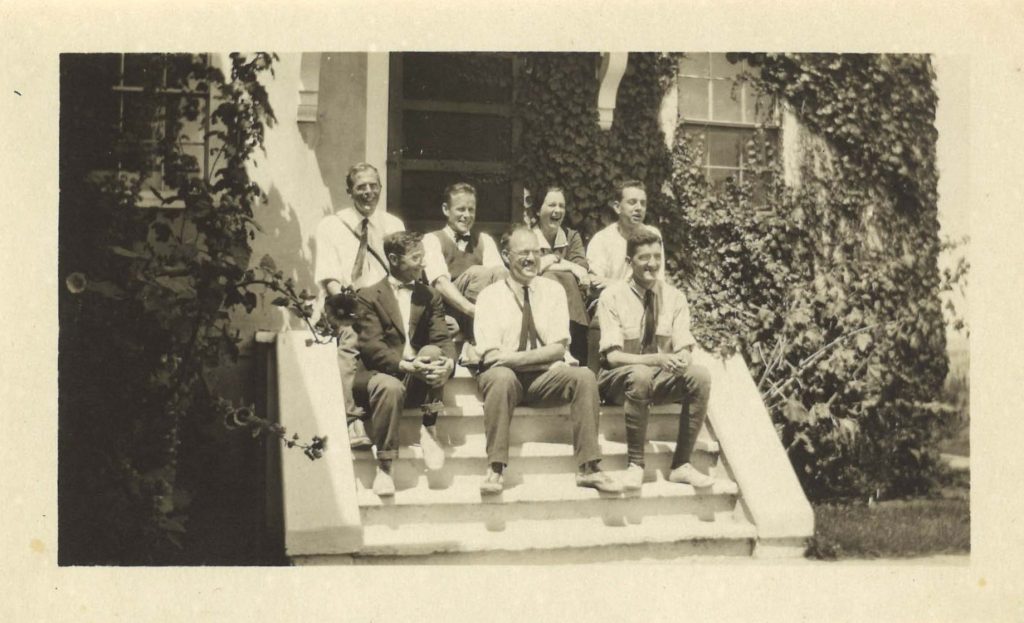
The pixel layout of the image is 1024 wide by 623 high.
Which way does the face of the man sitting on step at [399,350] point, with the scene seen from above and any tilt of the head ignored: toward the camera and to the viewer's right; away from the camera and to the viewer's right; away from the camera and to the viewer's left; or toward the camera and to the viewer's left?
toward the camera and to the viewer's right
